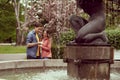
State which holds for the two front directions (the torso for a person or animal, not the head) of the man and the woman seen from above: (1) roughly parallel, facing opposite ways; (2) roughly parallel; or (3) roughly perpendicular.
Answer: roughly perpendicular

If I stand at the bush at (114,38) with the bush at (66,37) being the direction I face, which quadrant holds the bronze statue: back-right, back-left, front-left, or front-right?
front-left

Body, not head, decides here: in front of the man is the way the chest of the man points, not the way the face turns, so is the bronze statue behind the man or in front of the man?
in front

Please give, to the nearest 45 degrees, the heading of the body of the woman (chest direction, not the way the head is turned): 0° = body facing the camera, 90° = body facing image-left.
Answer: approximately 45°

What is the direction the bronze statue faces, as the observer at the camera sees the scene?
facing to the left of the viewer

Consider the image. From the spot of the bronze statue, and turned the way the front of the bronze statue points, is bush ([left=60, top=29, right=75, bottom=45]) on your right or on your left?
on your right

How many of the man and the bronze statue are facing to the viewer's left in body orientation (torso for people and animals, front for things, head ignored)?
1

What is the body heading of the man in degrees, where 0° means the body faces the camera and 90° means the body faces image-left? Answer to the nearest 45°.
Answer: approximately 315°
